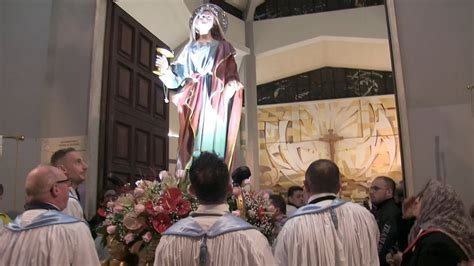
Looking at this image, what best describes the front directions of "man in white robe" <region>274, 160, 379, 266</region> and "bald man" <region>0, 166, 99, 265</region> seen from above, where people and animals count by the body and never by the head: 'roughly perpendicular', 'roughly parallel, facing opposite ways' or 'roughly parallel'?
roughly parallel

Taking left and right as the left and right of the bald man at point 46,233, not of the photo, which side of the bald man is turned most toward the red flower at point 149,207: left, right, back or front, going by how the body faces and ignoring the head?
front

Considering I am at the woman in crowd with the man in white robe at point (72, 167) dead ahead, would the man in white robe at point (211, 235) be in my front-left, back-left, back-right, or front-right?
front-left

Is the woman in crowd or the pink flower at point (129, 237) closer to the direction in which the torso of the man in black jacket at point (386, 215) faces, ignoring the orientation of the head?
the pink flower

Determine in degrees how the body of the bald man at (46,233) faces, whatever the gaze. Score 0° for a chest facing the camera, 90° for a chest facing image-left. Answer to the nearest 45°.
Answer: approximately 225°

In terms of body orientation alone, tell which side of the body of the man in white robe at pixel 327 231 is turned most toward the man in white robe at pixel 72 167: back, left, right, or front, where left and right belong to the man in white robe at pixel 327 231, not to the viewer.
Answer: left

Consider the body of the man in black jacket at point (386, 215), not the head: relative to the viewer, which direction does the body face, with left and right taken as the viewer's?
facing to the left of the viewer

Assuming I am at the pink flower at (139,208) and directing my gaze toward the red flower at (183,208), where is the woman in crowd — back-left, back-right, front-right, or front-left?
front-right

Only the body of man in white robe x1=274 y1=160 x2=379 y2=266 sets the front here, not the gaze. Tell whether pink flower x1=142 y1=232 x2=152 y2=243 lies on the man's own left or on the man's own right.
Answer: on the man's own left

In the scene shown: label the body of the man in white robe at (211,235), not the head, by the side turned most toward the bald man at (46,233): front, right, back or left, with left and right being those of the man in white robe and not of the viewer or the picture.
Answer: left

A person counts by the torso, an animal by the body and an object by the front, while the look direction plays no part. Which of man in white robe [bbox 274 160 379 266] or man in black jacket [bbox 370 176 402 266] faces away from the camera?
the man in white robe

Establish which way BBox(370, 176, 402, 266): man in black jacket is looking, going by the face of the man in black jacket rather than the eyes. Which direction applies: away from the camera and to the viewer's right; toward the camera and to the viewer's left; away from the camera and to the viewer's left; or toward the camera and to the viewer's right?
toward the camera and to the viewer's left
